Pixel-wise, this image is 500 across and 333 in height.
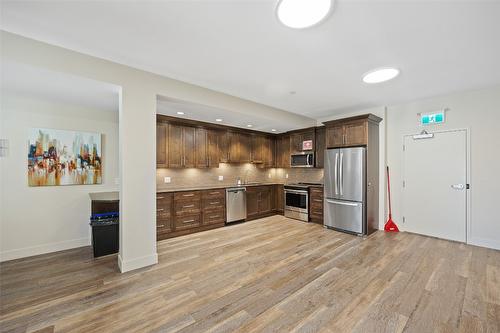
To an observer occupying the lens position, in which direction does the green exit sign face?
facing the viewer

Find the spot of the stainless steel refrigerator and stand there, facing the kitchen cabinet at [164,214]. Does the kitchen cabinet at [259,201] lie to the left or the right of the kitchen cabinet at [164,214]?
right

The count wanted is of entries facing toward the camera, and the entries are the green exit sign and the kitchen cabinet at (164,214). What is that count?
2

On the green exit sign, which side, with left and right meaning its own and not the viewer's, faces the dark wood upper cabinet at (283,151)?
right

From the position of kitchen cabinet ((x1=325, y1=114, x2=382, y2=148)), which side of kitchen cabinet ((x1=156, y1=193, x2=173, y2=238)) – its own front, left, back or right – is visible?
left

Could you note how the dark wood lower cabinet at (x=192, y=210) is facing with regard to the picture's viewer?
facing the viewer and to the right of the viewer

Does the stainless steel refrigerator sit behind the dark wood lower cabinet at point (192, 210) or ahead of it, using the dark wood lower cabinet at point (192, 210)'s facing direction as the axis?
ahead

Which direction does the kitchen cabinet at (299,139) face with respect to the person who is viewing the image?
facing the viewer and to the left of the viewer

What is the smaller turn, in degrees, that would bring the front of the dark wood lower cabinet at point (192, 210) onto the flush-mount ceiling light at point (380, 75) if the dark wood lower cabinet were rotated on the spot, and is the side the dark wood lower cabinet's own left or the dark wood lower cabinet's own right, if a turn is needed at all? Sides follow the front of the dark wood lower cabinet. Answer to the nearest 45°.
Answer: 0° — it already faces it

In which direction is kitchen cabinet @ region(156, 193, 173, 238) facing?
toward the camera

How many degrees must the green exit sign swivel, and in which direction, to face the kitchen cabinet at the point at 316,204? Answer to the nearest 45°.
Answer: approximately 90° to its right

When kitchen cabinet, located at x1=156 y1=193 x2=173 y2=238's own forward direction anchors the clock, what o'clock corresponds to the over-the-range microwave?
The over-the-range microwave is roughly at 9 o'clock from the kitchen cabinet.

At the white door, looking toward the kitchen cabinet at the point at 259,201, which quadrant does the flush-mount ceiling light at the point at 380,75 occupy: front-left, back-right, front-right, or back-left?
front-left

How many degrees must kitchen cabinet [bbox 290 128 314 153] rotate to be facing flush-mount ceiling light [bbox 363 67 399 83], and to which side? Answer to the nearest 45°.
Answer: approximately 90° to its left

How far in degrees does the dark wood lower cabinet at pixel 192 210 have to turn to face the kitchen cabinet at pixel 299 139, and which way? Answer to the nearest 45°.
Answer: approximately 45° to its left
